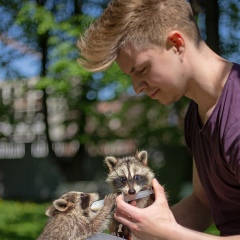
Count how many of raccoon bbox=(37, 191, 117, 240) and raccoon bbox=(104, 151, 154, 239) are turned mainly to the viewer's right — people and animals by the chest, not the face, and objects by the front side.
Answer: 1

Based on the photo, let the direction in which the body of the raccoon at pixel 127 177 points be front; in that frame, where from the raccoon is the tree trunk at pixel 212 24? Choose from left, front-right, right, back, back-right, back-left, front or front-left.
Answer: back

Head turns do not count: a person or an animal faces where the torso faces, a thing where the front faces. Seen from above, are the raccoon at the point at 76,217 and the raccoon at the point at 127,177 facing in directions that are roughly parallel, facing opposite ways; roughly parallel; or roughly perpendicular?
roughly perpendicular

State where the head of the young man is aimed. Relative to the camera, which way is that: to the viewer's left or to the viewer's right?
to the viewer's left

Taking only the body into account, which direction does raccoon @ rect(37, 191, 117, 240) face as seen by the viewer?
to the viewer's right
